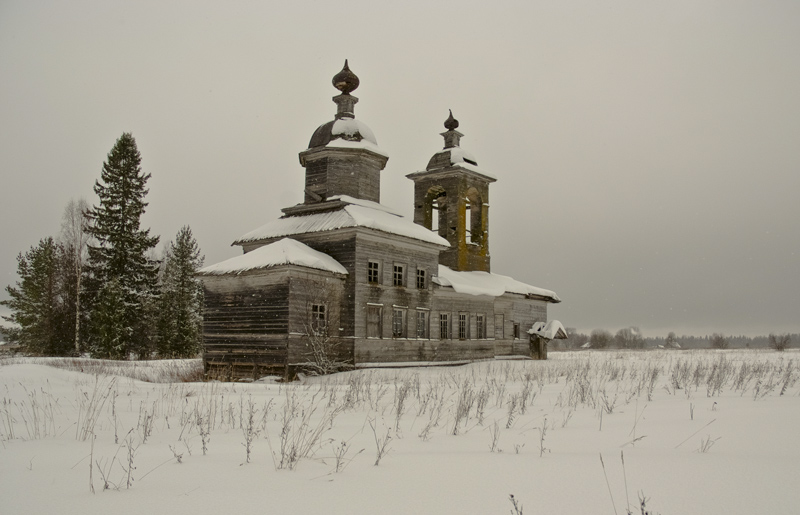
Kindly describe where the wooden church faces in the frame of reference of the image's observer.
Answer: facing away from the viewer and to the right of the viewer

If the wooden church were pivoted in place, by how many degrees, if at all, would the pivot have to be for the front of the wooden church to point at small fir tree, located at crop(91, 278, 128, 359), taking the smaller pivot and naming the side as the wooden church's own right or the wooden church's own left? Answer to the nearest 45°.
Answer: approximately 90° to the wooden church's own left

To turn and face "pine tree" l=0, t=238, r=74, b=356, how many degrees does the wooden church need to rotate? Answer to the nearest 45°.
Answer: approximately 90° to its left

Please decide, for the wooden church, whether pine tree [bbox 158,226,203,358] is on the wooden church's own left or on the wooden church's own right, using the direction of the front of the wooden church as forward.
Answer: on the wooden church's own left

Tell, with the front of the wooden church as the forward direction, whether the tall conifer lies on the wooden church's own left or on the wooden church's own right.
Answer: on the wooden church's own left
